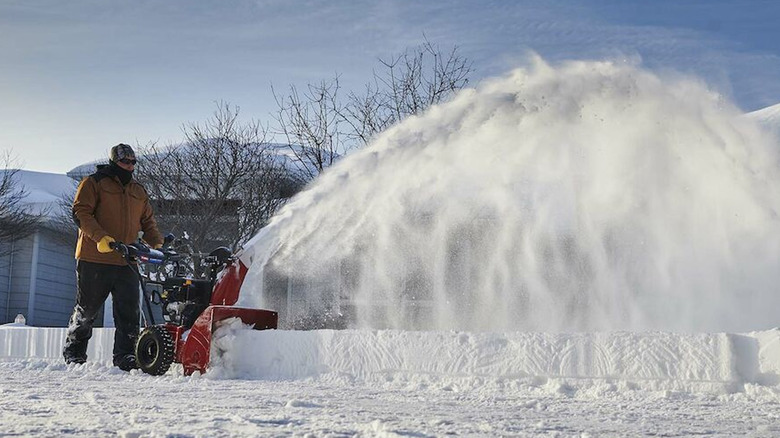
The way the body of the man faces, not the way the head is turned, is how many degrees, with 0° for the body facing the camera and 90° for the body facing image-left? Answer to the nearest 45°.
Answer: approximately 315°

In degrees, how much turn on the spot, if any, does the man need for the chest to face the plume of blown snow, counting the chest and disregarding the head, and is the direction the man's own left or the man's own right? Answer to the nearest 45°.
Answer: approximately 45° to the man's own left

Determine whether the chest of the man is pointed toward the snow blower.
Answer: yes

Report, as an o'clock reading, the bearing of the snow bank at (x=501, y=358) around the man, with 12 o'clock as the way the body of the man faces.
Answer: The snow bank is roughly at 12 o'clock from the man.

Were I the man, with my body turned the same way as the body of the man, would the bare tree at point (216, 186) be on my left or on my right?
on my left

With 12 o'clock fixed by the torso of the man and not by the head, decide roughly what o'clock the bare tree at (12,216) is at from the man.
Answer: The bare tree is roughly at 7 o'clock from the man.

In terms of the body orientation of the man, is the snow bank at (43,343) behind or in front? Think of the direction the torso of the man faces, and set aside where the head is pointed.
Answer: behind

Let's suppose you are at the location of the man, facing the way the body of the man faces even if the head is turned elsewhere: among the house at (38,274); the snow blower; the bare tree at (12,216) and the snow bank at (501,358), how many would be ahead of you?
2

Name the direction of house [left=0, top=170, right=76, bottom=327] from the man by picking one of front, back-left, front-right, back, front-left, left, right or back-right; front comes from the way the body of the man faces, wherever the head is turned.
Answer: back-left
